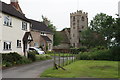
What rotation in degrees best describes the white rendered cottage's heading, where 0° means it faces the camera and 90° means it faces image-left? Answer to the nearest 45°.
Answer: approximately 315°

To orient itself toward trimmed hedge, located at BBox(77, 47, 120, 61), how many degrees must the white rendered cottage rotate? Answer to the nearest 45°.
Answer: approximately 45° to its left

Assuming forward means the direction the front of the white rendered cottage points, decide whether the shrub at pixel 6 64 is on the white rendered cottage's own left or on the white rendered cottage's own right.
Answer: on the white rendered cottage's own right

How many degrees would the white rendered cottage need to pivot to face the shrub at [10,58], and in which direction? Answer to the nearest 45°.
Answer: approximately 45° to its right
